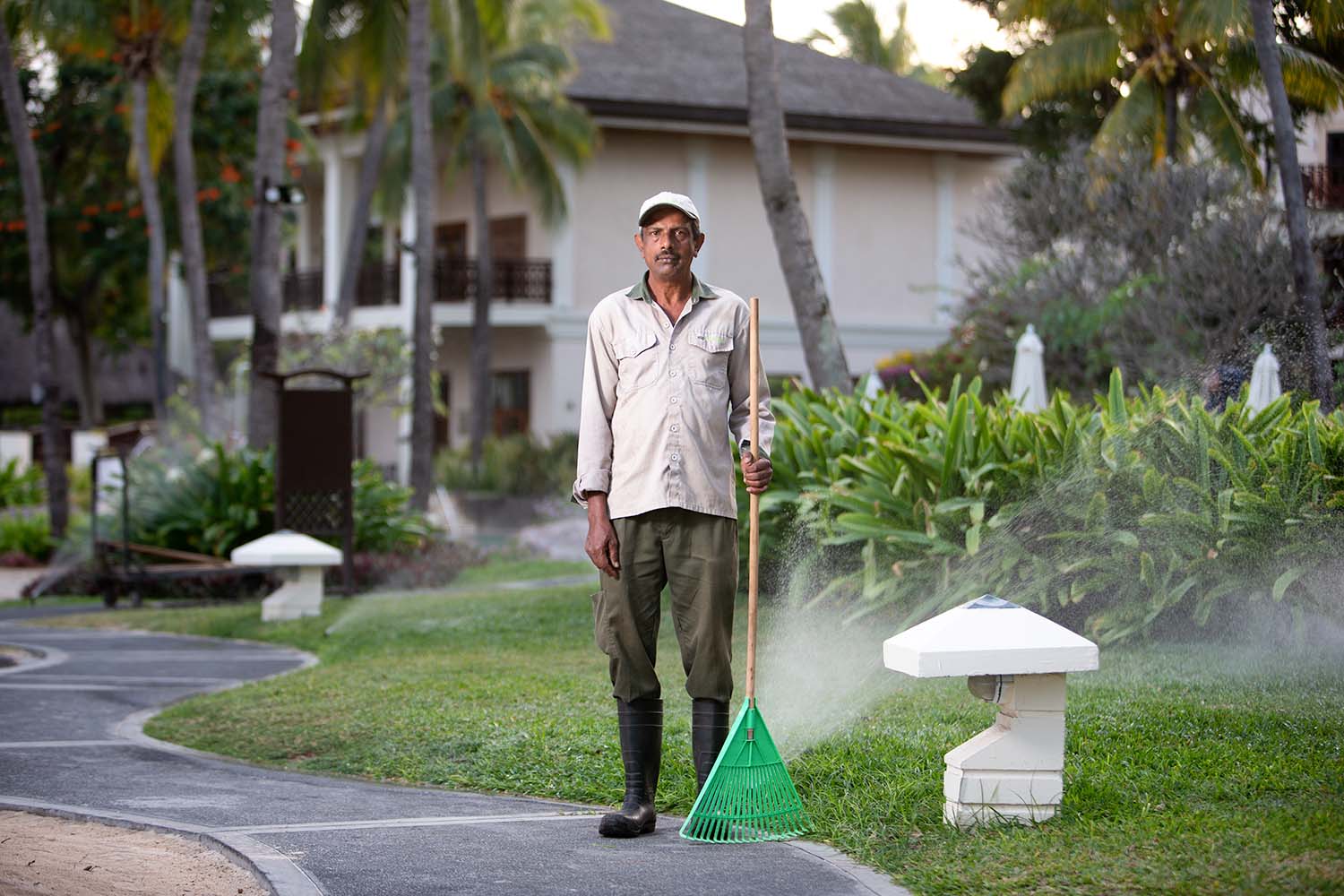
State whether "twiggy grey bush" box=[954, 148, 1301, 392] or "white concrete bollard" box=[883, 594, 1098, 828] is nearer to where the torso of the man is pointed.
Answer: the white concrete bollard

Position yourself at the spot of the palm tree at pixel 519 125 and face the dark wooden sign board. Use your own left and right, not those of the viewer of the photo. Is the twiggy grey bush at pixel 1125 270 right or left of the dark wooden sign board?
left

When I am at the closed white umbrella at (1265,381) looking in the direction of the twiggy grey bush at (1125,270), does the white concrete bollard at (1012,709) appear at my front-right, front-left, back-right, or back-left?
back-left

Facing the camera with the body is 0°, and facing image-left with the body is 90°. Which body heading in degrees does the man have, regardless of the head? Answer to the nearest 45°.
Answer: approximately 0°

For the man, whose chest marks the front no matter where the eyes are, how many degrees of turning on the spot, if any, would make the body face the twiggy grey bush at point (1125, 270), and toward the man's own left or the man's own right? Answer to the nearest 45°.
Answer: approximately 180°

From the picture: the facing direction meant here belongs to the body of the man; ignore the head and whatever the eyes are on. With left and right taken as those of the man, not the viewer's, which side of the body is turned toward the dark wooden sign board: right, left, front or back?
back

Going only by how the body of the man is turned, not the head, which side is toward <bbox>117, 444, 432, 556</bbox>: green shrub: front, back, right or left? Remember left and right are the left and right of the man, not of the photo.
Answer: back

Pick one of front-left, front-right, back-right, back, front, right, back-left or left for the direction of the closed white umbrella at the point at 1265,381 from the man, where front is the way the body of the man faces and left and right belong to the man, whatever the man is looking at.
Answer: back-left

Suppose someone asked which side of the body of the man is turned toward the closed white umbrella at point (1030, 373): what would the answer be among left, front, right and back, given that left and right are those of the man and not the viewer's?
back

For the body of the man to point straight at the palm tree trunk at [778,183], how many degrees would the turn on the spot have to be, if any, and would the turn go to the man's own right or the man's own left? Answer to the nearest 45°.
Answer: approximately 180°

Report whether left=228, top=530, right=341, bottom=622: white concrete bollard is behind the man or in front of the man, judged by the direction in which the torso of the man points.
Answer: behind

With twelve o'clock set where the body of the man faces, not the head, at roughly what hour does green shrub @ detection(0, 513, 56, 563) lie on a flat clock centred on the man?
The green shrub is roughly at 5 o'clock from the man.

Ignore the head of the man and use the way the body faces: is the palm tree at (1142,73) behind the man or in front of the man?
behind

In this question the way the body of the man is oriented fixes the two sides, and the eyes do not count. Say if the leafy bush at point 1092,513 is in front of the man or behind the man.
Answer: behind

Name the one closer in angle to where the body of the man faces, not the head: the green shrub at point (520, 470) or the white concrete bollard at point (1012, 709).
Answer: the white concrete bollard

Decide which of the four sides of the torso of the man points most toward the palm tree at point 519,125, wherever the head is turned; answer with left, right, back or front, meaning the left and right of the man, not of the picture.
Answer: back
